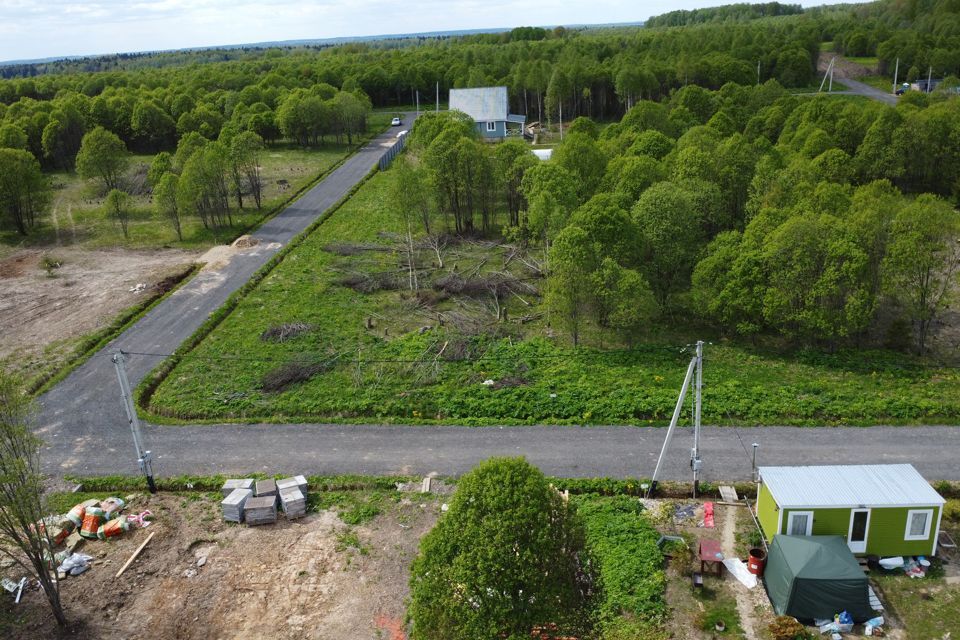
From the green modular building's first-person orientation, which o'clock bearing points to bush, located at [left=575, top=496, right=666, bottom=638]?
The bush is roughly at 2 o'clock from the green modular building.

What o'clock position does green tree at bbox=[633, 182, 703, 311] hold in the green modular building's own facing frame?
The green tree is roughly at 5 o'clock from the green modular building.

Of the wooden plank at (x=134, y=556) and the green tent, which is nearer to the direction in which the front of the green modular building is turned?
the green tent

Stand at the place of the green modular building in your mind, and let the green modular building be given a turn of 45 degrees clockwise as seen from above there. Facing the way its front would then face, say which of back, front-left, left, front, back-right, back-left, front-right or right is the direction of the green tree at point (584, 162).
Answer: right

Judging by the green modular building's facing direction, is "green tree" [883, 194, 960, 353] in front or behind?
behind

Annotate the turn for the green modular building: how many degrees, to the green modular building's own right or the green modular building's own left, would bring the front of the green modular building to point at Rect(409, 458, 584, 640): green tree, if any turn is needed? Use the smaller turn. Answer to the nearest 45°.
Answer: approximately 45° to the green modular building's own right

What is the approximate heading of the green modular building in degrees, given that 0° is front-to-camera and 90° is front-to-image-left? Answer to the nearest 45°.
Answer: approximately 0°

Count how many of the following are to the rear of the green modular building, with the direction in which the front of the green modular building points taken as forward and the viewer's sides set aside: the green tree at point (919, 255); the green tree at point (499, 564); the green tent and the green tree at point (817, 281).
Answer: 2

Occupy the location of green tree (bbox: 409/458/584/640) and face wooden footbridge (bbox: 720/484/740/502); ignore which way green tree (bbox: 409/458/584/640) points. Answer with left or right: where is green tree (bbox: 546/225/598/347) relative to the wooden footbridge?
left

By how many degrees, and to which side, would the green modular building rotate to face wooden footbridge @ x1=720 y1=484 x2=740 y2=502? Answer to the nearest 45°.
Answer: approximately 90° to its right

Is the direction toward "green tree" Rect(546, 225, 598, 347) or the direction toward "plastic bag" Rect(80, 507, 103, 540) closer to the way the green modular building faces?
the plastic bag

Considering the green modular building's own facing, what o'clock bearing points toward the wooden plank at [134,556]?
The wooden plank is roughly at 2 o'clock from the green modular building.

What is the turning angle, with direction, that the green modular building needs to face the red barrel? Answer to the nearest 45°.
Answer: approximately 45° to its right

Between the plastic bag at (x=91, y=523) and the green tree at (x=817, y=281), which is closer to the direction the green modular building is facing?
the plastic bag

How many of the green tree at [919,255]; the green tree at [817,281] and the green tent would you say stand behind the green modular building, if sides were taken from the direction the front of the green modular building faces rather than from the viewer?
2

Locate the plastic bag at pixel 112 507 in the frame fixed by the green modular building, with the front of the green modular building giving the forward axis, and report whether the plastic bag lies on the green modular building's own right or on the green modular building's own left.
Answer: on the green modular building's own right
